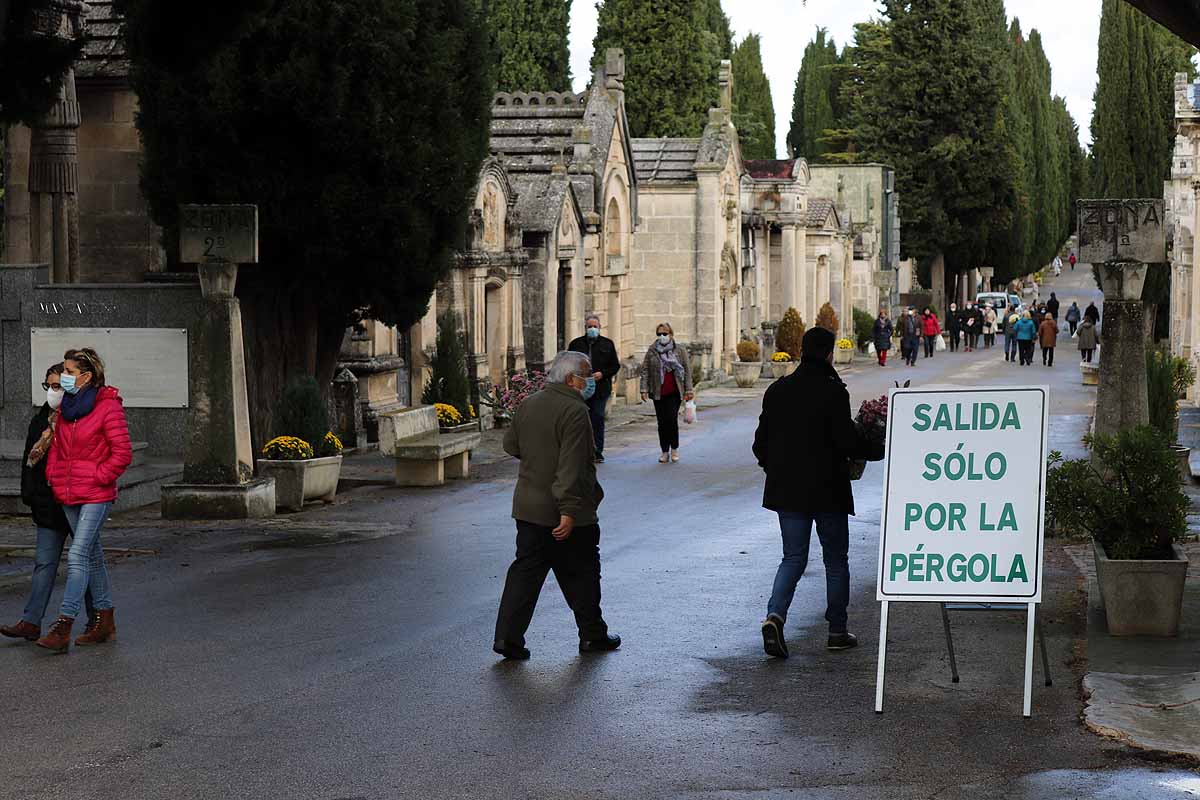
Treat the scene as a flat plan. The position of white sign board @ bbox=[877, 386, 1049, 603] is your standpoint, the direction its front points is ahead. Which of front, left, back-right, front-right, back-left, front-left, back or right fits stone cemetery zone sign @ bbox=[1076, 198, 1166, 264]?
back

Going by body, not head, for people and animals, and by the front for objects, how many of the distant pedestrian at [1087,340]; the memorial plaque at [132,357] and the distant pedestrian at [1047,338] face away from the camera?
2

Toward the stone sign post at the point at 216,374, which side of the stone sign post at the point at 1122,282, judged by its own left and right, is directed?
right

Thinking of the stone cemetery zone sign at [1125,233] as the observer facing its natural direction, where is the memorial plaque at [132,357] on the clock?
the memorial plaque at [132,357] is roughly at 3 o'clock from the stone cemetery zone sign at [1125,233].

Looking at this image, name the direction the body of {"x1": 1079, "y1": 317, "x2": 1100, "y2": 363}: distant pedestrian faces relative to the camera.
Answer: away from the camera

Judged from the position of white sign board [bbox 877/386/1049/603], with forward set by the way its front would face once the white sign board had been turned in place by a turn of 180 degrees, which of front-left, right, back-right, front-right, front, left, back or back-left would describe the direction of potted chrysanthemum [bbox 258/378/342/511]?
front-left
